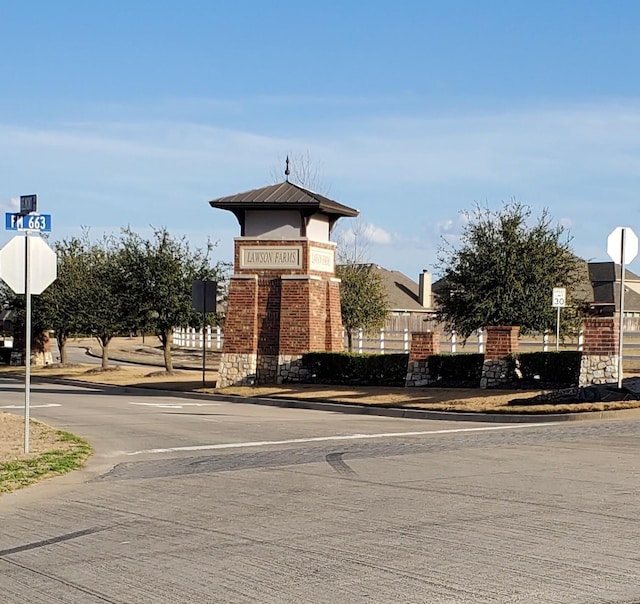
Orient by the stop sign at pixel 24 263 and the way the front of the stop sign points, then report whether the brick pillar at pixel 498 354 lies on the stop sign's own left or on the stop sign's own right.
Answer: on the stop sign's own right

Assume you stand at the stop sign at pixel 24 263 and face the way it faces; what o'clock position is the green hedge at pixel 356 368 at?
The green hedge is roughly at 1 o'clock from the stop sign.

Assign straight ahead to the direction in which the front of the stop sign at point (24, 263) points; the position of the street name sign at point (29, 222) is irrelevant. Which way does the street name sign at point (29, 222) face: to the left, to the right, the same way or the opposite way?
the opposite way

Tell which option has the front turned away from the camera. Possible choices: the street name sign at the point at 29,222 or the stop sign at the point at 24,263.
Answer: the stop sign

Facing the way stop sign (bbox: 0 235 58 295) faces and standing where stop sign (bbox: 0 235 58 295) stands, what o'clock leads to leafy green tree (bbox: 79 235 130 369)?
The leafy green tree is roughly at 12 o'clock from the stop sign.

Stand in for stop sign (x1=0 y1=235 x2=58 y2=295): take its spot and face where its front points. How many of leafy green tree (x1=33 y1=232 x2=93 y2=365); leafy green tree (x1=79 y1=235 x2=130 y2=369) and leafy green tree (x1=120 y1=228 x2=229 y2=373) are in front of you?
3

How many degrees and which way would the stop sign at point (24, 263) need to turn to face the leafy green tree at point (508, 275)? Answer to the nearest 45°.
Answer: approximately 45° to its right

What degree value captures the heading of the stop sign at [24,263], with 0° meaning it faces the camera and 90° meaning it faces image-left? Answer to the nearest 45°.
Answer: approximately 180°

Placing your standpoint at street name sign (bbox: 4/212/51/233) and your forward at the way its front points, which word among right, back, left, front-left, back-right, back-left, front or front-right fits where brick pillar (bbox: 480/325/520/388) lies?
back-left

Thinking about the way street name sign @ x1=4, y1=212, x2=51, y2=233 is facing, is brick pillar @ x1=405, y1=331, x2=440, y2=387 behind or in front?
behind

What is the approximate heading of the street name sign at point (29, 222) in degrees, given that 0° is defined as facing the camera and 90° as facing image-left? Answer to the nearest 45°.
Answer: approximately 0°

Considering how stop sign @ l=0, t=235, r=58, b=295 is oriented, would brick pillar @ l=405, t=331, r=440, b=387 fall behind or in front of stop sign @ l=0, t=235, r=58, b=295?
in front

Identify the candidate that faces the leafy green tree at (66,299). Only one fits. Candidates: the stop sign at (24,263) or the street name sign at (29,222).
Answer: the stop sign

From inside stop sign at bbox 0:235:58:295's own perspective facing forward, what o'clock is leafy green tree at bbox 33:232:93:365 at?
The leafy green tree is roughly at 12 o'clock from the stop sign.

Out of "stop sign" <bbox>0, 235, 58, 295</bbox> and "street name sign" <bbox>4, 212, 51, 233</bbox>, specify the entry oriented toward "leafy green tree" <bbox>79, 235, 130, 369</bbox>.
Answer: the stop sign

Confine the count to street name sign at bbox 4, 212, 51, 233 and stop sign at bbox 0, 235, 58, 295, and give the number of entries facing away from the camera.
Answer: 1
